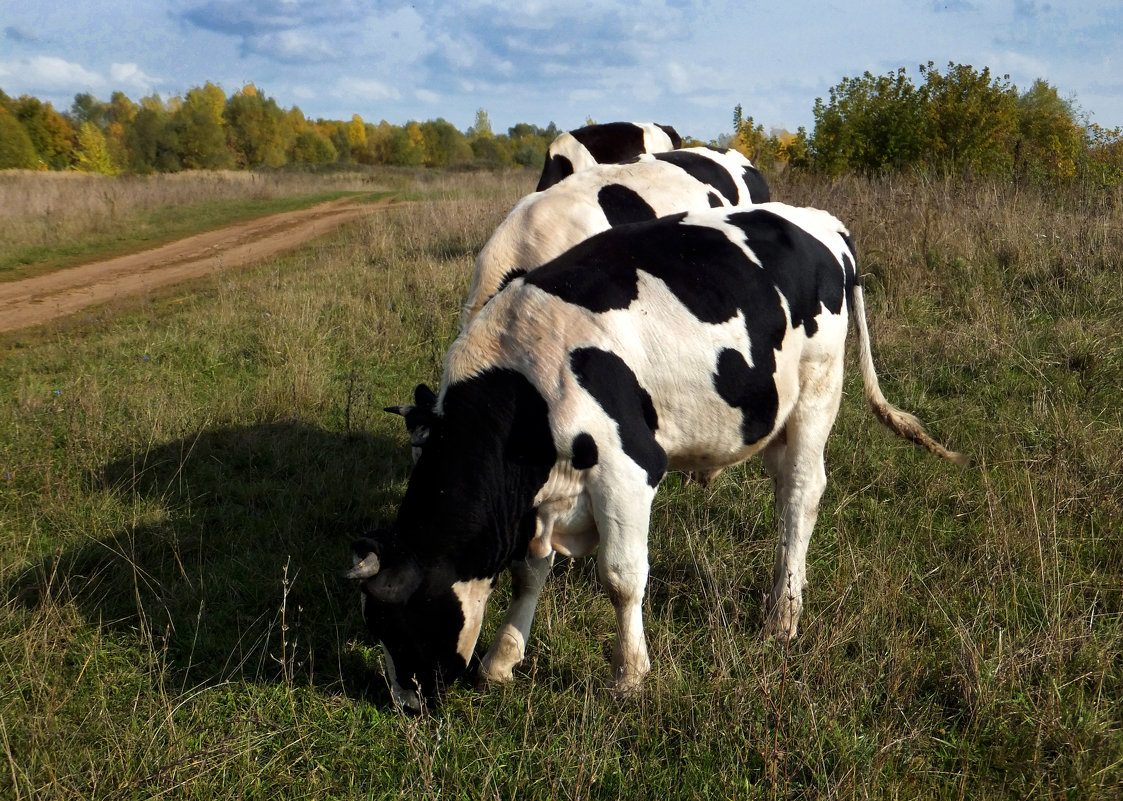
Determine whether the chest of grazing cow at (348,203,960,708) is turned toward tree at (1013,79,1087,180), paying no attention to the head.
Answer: no

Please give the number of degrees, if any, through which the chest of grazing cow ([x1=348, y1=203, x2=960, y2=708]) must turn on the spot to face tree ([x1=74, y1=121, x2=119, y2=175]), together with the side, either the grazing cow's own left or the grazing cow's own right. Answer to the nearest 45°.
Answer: approximately 90° to the grazing cow's own right

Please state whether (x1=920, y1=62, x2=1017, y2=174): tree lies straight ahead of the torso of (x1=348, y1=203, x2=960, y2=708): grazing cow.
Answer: no

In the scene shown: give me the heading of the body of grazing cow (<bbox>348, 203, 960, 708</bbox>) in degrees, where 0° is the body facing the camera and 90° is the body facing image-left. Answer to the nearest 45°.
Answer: approximately 45°

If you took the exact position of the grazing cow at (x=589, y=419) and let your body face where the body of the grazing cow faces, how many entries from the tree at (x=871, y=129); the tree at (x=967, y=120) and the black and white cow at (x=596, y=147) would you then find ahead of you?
0

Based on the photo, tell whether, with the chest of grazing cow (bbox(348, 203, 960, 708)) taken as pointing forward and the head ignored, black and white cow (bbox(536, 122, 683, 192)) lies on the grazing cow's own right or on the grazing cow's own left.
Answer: on the grazing cow's own right

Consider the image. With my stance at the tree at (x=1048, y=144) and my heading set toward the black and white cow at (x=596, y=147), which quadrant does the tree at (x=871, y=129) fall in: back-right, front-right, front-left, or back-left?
front-right

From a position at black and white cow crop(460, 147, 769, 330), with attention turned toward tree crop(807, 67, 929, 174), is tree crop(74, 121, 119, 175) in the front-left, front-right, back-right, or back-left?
front-left

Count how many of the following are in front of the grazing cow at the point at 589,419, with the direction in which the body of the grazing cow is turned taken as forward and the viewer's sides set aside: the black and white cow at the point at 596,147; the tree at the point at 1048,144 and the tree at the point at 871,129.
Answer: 0

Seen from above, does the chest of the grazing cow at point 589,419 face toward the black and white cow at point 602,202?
no

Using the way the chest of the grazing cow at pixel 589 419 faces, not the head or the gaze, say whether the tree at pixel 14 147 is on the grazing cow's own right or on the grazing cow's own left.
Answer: on the grazing cow's own right

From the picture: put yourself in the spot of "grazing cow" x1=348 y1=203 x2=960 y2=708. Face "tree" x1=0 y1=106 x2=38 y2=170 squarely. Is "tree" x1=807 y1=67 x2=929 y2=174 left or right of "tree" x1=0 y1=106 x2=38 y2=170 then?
right
